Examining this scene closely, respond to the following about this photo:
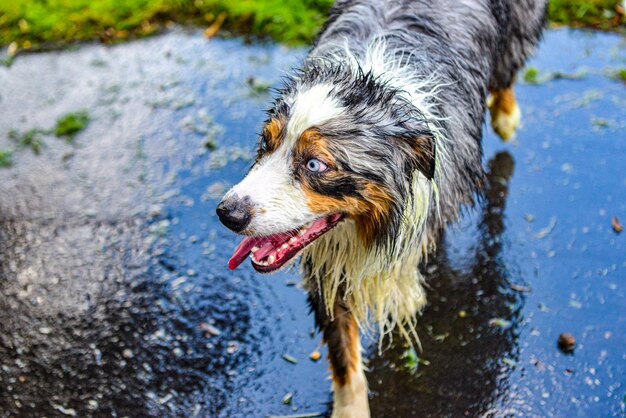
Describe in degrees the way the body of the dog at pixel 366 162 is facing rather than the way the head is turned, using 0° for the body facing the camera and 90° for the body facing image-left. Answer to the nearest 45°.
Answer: approximately 45°
